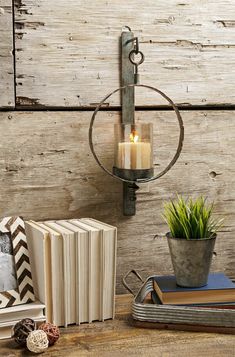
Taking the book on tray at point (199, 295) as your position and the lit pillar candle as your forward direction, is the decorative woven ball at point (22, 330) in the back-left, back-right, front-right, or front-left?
front-left

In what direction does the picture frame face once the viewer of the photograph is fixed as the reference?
facing the viewer and to the right of the viewer

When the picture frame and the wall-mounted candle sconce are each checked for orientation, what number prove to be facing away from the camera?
0

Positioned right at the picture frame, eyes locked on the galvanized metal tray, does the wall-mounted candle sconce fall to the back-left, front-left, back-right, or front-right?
front-left

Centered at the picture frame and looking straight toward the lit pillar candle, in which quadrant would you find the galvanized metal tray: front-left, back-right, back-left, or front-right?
front-right

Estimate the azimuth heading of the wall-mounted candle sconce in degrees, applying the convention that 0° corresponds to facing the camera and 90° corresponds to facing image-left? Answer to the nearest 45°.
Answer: approximately 0°
